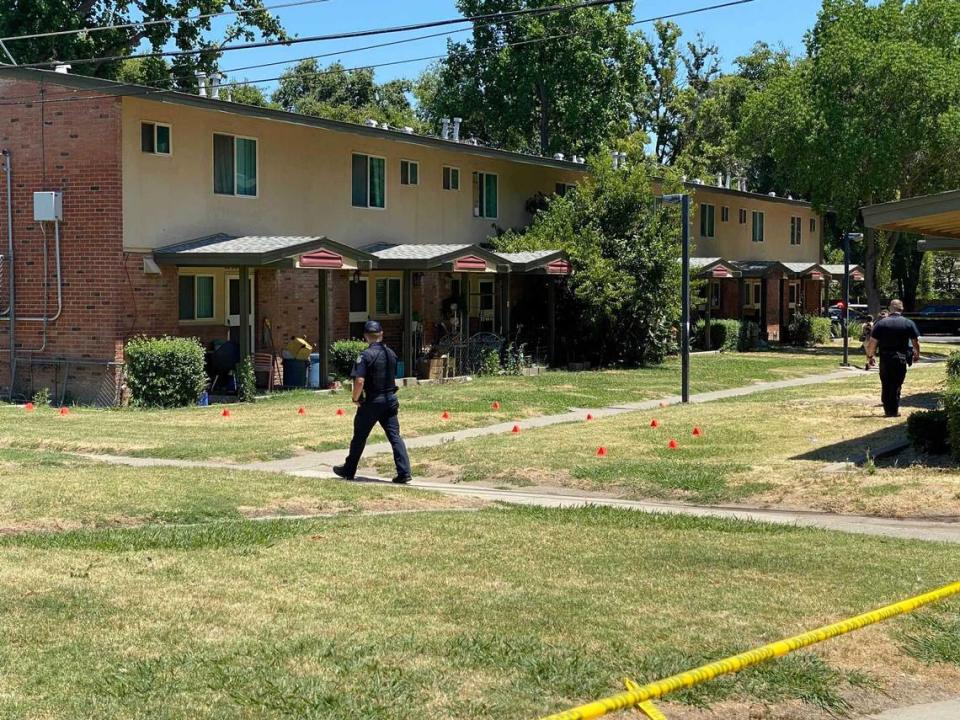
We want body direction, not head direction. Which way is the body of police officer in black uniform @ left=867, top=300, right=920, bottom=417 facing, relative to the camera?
away from the camera

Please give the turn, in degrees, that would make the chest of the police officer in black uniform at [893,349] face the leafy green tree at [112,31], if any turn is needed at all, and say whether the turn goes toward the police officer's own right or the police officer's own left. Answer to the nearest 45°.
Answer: approximately 45° to the police officer's own left

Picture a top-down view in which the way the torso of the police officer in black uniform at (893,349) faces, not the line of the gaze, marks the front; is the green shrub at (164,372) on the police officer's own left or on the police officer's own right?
on the police officer's own left

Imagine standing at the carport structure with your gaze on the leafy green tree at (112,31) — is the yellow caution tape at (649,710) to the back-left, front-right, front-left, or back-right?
back-left

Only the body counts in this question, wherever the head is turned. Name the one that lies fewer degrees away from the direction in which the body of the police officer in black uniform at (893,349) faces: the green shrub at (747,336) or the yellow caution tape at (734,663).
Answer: the green shrub

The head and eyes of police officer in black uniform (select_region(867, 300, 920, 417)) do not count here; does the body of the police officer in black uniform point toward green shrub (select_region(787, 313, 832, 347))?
yes

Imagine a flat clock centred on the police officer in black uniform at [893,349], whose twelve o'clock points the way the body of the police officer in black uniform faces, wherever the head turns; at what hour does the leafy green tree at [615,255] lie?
The leafy green tree is roughly at 11 o'clock from the police officer in black uniform.
